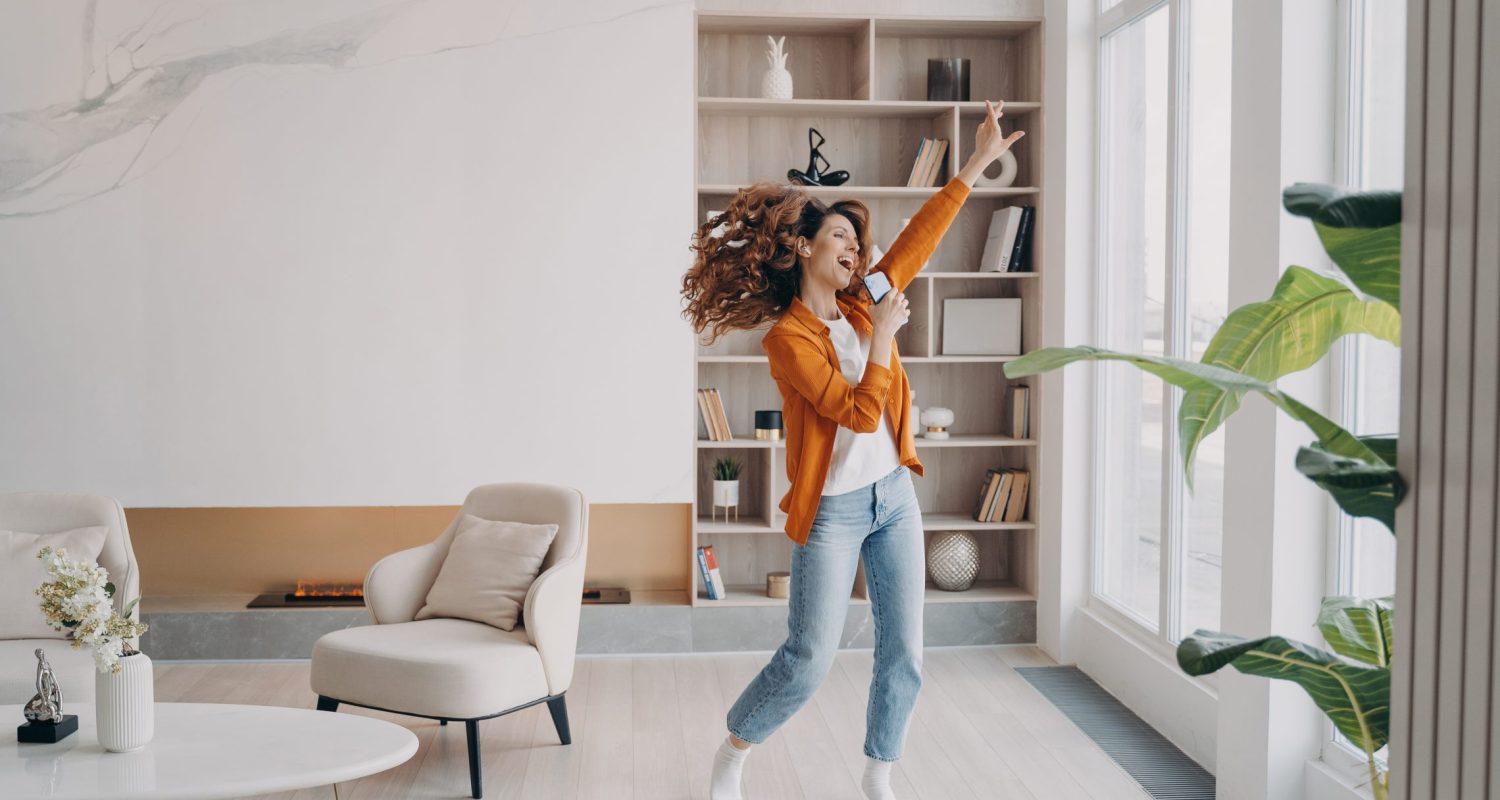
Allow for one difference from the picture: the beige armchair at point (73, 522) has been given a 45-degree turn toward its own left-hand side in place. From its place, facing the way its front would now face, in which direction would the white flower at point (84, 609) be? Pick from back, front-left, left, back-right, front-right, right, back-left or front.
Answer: front-right

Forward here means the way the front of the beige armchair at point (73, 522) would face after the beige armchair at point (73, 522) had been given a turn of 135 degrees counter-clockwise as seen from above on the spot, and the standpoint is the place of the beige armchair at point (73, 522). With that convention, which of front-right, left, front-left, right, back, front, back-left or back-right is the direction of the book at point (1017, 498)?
front-right

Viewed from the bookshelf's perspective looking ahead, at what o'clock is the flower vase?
The flower vase is roughly at 1 o'clock from the bookshelf.

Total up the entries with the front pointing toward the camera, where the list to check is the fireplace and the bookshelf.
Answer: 2

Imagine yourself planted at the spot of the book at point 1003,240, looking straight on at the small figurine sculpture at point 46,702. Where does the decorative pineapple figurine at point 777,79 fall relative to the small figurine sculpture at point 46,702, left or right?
right

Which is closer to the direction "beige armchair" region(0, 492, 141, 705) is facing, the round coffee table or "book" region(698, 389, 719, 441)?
the round coffee table

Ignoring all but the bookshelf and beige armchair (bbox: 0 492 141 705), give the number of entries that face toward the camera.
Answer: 2

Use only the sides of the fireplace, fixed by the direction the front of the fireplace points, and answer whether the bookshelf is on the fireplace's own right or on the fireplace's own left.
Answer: on the fireplace's own left

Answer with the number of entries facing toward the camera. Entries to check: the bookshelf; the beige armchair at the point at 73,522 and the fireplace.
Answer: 3

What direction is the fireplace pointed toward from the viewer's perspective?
toward the camera

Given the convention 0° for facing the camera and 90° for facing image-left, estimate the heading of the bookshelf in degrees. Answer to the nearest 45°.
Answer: approximately 0°

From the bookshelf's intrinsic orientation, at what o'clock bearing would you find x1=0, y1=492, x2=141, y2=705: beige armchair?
The beige armchair is roughly at 2 o'clock from the bookshelf.

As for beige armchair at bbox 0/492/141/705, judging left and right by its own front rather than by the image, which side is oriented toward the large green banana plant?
left

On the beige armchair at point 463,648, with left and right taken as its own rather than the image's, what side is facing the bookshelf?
back

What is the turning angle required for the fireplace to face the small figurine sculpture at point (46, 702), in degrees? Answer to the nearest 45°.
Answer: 0° — it already faces it
